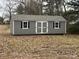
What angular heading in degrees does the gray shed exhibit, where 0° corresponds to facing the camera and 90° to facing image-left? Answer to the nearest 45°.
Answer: approximately 0°
